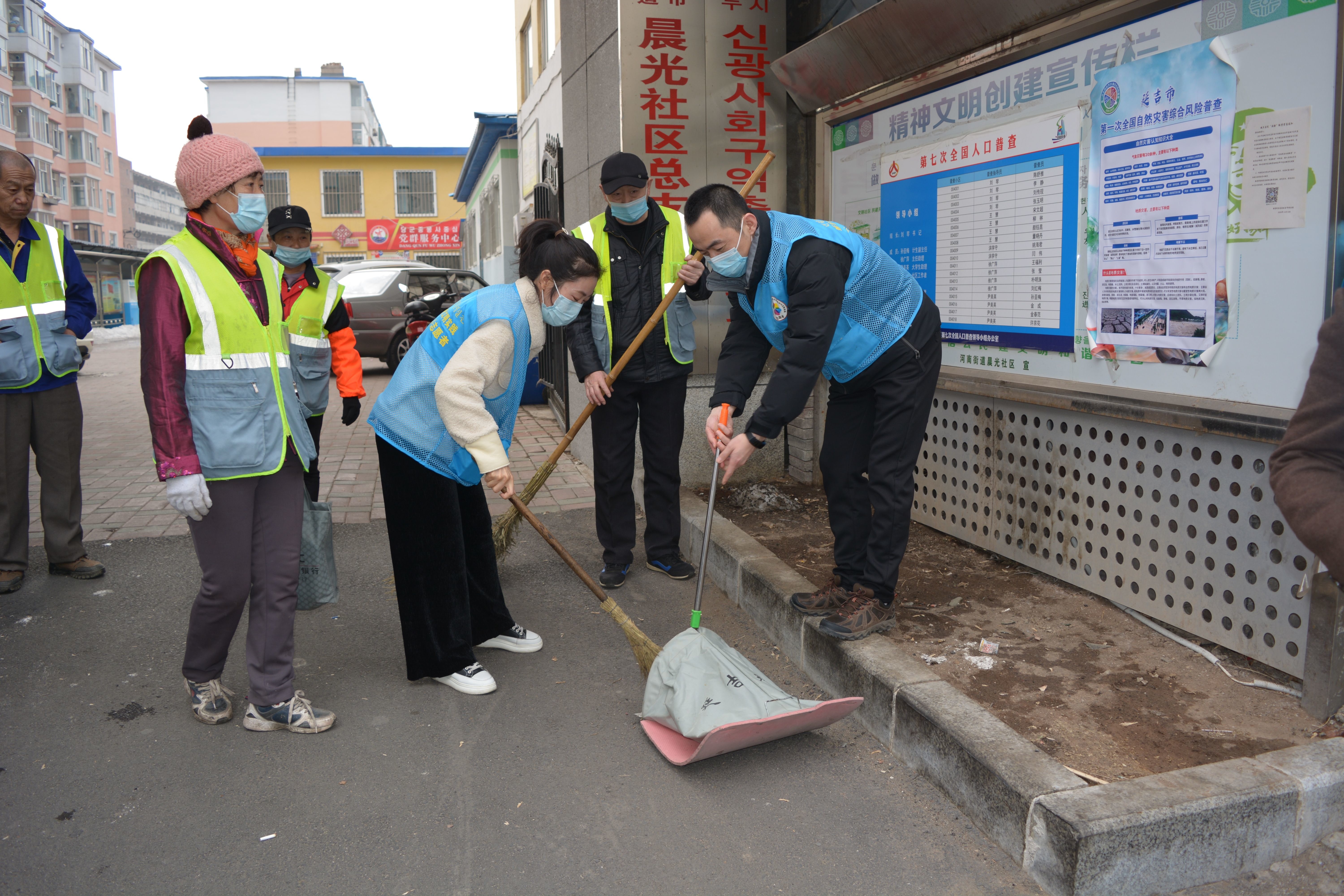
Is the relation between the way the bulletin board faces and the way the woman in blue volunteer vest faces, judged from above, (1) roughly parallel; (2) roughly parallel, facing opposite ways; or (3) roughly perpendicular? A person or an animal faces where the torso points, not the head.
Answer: roughly parallel, facing opposite ways

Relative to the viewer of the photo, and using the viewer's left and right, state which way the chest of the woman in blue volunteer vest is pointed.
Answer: facing to the right of the viewer

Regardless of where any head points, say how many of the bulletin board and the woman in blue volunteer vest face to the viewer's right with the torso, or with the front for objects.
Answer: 1

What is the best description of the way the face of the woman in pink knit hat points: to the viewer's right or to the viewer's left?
to the viewer's right

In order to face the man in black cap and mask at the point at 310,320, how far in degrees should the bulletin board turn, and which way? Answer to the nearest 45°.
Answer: approximately 45° to its right

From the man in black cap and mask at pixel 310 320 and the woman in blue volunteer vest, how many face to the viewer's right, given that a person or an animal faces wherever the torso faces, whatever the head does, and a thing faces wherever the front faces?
1

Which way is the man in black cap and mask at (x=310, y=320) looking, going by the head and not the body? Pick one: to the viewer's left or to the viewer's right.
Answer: to the viewer's right

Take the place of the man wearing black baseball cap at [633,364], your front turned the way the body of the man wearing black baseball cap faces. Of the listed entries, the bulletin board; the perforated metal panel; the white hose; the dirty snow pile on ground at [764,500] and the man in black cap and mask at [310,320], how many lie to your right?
1

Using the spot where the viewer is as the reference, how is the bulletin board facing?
facing the viewer and to the left of the viewer

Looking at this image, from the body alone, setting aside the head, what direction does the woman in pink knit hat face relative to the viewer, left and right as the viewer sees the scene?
facing the viewer and to the right of the viewer

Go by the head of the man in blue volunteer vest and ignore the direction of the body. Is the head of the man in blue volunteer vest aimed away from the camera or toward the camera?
toward the camera

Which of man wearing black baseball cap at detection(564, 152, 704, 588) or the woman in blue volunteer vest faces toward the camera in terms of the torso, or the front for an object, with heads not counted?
the man wearing black baseball cap

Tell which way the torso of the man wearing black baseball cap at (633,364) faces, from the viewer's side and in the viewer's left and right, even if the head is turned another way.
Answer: facing the viewer

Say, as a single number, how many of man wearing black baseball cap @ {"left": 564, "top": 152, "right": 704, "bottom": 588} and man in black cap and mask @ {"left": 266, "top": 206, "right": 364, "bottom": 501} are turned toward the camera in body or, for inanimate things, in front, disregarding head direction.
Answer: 2

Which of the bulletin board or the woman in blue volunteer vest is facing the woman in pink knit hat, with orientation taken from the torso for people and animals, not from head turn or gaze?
the bulletin board

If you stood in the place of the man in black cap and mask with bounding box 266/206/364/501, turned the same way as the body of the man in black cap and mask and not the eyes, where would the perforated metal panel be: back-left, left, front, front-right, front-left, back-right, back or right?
front-left

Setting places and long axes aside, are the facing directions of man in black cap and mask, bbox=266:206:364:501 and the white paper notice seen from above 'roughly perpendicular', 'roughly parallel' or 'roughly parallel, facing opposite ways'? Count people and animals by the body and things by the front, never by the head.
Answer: roughly perpendicular
